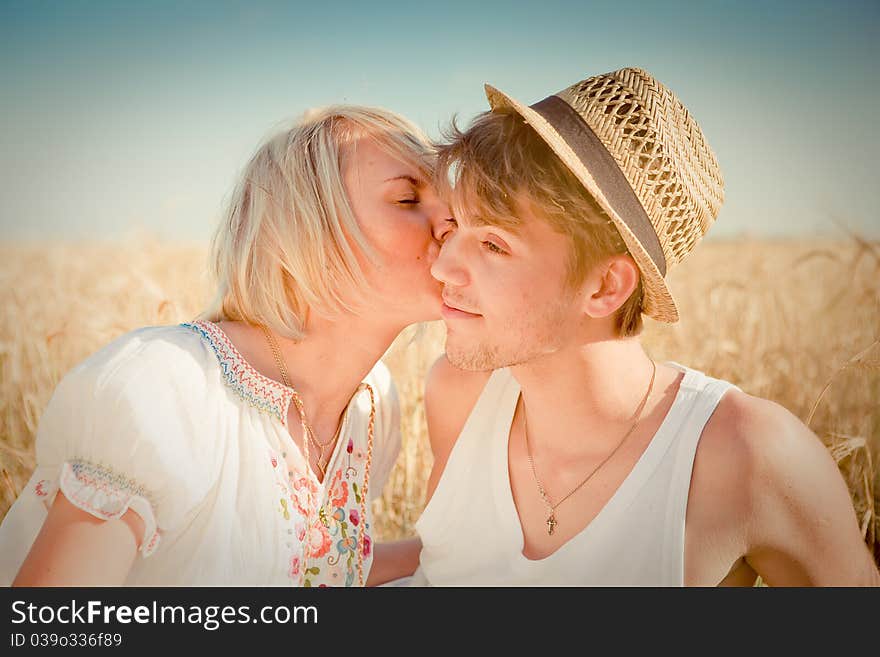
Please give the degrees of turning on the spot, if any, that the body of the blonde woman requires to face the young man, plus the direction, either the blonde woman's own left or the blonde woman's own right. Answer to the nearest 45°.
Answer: approximately 45° to the blonde woman's own left

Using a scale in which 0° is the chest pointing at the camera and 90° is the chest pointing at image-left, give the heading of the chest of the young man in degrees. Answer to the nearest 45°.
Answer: approximately 45°

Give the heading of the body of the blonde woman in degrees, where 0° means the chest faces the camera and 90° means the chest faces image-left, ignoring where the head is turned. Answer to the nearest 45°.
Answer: approximately 315°

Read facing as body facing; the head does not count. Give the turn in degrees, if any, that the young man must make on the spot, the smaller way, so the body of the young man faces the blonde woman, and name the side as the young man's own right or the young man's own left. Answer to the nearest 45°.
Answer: approximately 45° to the young man's own right

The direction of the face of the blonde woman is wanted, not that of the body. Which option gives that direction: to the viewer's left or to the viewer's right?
to the viewer's right
